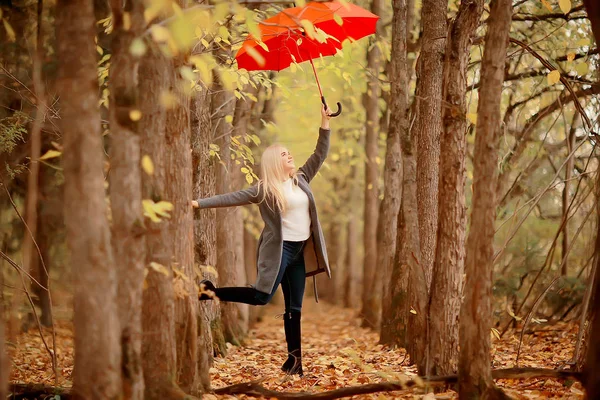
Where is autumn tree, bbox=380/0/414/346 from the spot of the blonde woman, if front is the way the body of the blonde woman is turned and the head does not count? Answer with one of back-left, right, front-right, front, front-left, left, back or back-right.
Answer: left

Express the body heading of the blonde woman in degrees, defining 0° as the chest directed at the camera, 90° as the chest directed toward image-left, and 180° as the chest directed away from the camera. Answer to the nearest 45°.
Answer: approximately 315°

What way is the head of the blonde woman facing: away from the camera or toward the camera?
toward the camera

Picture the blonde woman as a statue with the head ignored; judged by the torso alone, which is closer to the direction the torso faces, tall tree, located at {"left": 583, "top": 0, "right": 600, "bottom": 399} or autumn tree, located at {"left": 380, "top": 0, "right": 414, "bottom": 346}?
the tall tree

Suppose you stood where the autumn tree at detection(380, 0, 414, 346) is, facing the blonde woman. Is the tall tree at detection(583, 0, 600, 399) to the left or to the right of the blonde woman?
left

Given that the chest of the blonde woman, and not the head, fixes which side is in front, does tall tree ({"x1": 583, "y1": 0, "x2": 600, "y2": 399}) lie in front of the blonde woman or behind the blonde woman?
in front
